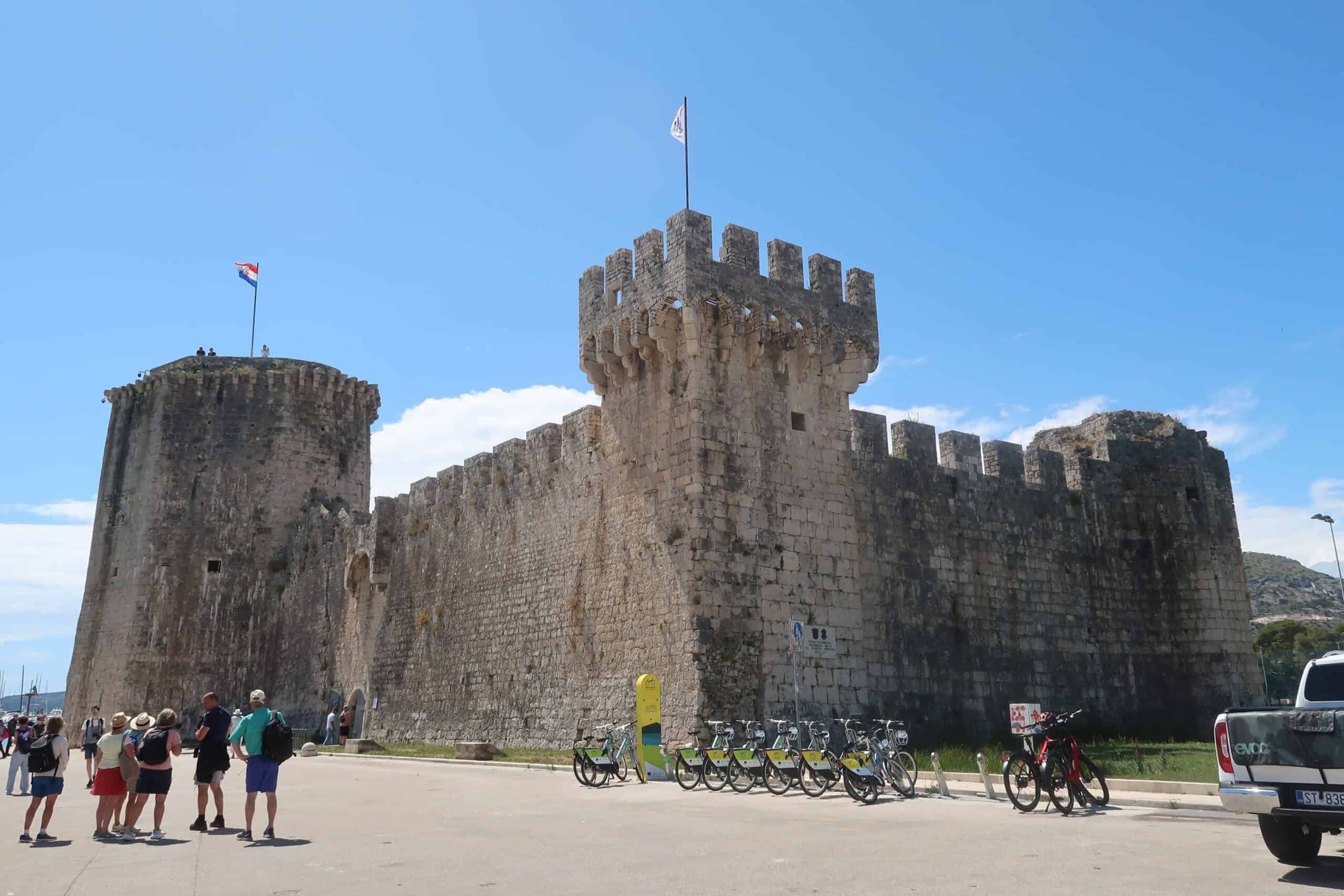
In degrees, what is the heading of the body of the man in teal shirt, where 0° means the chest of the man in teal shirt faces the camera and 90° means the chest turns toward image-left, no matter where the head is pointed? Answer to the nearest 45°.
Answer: approximately 135°

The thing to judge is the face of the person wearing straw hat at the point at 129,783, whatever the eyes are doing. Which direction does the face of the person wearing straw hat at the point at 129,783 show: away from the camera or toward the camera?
away from the camera

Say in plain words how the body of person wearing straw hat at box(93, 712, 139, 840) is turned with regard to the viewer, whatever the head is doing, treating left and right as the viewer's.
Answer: facing away from the viewer and to the right of the viewer

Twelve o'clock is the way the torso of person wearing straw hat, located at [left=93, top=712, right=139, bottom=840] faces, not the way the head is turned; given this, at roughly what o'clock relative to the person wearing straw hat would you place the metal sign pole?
The metal sign pole is roughly at 1 o'clock from the person wearing straw hat.

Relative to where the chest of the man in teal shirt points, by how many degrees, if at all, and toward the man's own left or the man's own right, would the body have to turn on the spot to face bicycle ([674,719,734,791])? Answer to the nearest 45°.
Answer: approximately 90° to the man's own right
